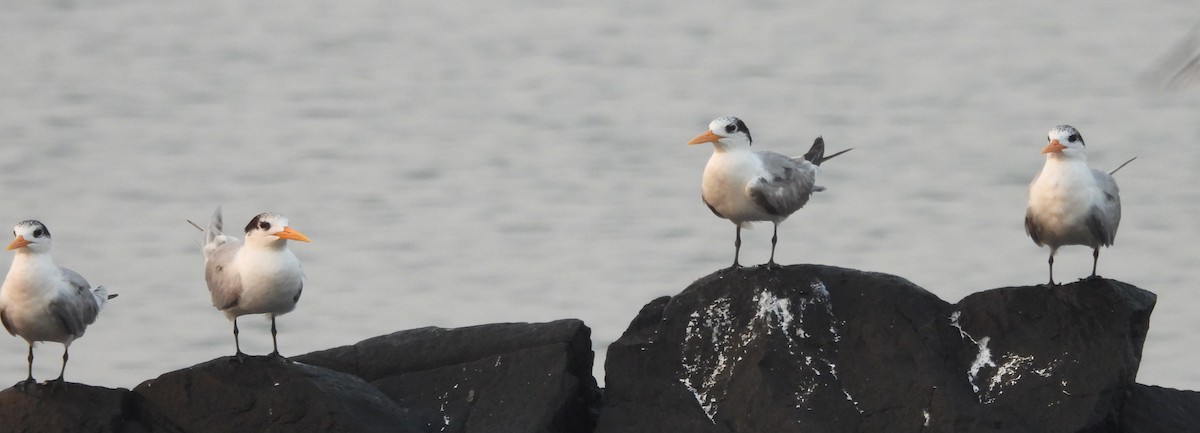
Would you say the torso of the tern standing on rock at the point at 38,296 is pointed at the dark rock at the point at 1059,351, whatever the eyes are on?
no

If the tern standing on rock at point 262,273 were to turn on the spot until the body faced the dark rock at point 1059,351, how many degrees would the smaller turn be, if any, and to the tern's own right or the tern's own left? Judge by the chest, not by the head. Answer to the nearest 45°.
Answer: approximately 45° to the tern's own left

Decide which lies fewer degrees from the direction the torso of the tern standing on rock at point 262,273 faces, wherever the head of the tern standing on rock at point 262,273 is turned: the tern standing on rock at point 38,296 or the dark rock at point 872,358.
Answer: the dark rock

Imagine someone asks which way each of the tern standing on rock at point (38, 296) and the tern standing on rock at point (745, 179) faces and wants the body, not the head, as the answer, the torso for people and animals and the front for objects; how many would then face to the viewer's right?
0

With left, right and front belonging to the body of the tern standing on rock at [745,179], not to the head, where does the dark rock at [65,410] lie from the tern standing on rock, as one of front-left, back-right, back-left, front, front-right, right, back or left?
front-right

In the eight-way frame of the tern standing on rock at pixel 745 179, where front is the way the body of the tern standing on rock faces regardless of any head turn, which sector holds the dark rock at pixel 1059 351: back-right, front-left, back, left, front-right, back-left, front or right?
back-left

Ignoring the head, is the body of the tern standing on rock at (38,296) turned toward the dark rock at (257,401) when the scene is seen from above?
no

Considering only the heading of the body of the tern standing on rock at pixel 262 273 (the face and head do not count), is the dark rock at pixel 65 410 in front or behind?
behind

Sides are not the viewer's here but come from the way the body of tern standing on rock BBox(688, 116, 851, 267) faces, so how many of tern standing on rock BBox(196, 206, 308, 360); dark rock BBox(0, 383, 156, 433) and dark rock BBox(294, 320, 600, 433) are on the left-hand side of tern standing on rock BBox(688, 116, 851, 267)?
0

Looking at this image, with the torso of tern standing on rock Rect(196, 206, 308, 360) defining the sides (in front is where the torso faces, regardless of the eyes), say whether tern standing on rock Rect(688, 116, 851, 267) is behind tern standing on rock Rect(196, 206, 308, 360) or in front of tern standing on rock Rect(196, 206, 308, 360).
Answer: in front

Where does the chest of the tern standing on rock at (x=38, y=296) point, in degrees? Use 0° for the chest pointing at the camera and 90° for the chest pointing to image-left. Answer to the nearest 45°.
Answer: approximately 45°

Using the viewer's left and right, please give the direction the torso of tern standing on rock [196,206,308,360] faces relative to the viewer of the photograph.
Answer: facing the viewer and to the right of the viewer

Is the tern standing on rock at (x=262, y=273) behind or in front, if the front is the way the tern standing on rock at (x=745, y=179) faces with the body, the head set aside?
in front

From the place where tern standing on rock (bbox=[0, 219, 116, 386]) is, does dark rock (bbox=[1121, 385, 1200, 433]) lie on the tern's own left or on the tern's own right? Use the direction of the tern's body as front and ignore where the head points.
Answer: on the tern's own left

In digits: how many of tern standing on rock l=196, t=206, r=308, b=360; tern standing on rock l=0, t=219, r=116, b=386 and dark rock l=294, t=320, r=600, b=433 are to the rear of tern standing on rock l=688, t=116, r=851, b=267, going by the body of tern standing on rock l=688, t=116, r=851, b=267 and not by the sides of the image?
0
